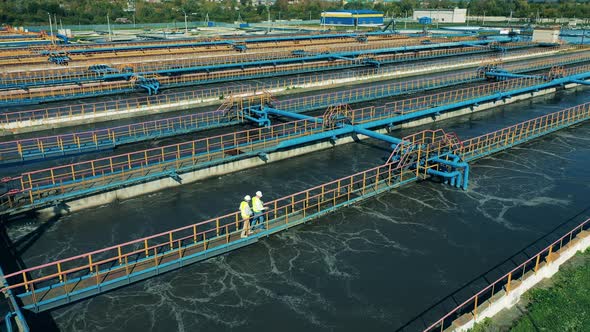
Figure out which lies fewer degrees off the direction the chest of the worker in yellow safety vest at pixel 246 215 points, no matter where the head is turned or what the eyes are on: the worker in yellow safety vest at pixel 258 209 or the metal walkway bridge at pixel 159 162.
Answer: the worker in yellow safety vest

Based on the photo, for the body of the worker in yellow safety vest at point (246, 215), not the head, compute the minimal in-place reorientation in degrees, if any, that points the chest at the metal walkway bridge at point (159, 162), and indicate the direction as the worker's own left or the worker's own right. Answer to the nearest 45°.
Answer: approximately 135° to the worker's own left

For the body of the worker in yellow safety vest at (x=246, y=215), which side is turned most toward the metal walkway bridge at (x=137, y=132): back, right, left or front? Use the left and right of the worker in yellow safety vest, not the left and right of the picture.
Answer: left

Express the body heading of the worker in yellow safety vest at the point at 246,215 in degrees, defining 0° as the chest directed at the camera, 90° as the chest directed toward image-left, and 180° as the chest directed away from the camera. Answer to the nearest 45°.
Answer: approximately 270°
